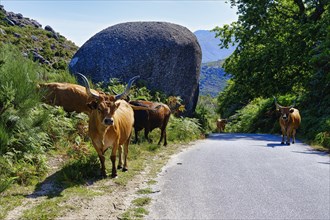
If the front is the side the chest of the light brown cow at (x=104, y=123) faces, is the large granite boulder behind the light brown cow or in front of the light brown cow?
behind

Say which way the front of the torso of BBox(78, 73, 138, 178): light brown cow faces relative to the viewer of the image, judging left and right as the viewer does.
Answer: facing the viewer

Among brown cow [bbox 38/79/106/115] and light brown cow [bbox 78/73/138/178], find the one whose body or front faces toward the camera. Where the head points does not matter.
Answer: the light brown cow

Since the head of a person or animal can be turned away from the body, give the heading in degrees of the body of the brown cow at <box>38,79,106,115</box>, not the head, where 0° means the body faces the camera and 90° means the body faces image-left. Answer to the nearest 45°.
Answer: approximately 270°

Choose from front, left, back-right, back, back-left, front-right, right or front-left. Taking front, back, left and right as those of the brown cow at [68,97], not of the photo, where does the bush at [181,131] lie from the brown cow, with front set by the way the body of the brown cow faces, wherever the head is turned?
front-left

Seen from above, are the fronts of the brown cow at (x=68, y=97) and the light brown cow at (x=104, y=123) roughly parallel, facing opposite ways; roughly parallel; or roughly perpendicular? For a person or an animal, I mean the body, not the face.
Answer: roughly perpendicular

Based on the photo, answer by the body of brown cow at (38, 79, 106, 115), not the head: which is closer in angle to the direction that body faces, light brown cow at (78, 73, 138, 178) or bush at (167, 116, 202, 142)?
the bush

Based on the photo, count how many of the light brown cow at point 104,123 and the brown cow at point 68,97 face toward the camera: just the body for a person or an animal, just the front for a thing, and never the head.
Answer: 1
